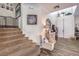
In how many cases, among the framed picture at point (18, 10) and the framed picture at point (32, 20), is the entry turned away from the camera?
0

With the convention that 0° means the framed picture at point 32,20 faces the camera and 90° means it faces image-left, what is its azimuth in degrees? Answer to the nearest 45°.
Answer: approximately 0°
